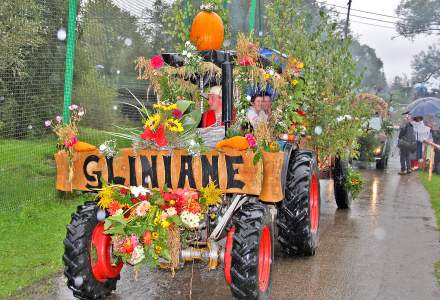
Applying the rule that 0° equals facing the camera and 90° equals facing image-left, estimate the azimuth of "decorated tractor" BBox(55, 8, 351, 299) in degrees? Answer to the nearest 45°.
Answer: approximately 45°

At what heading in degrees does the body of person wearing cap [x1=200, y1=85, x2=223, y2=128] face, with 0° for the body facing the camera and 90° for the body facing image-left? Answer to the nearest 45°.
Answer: approximately 45°

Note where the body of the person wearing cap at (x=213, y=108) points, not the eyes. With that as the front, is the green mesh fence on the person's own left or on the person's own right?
on the person's own right
